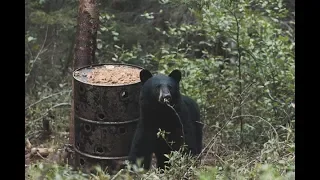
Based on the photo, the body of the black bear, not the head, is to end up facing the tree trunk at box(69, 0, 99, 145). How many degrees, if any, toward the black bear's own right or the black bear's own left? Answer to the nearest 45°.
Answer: approximately 90° to the black bear's own right

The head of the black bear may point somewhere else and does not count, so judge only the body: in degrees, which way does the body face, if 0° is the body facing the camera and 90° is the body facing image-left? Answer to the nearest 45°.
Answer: approximately 45°

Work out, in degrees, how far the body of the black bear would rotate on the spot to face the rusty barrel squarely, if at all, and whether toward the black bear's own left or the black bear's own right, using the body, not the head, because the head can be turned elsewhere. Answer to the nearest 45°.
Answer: approximately 45° to the black bear's own right

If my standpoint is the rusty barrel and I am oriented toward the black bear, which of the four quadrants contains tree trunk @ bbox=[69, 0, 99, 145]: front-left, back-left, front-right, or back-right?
back-left
